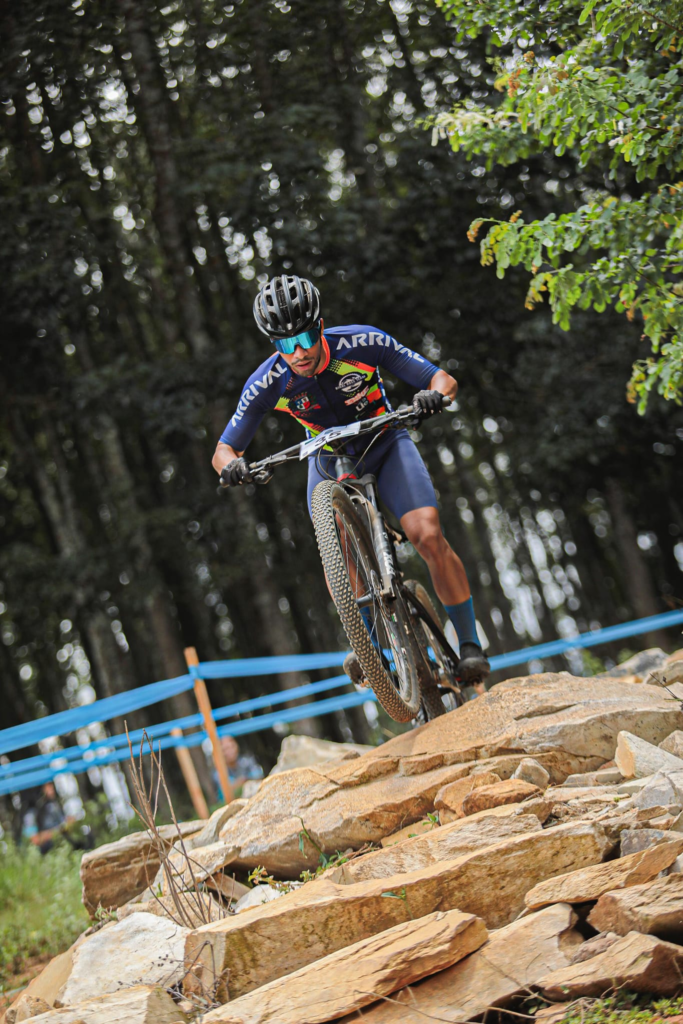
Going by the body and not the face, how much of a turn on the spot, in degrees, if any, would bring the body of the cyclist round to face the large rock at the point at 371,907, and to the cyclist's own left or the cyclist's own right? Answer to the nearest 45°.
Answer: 0° — they already face it

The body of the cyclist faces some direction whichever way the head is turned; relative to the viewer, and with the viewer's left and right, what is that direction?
facing the viewer

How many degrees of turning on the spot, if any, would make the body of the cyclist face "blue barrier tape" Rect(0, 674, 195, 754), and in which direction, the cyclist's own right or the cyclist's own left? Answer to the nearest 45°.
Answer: approximately 135° to the cyclist's own right

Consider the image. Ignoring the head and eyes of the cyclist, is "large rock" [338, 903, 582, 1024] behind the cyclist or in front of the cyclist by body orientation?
in front

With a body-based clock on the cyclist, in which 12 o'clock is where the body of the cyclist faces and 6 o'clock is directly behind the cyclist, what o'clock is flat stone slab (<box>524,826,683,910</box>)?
The flat stone slab is roughly at 12 o'clock from the cyclist.

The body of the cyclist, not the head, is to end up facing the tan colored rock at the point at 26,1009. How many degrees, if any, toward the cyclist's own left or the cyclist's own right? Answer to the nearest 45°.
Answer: approximately 45° to the cyclist's own right

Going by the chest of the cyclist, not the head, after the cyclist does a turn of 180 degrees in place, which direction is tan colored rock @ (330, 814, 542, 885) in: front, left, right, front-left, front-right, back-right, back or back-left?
back

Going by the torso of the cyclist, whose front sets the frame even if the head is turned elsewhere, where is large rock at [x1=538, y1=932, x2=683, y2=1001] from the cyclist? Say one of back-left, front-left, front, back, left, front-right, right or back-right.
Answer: front

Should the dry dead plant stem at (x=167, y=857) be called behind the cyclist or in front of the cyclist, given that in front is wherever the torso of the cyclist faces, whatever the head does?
in front
